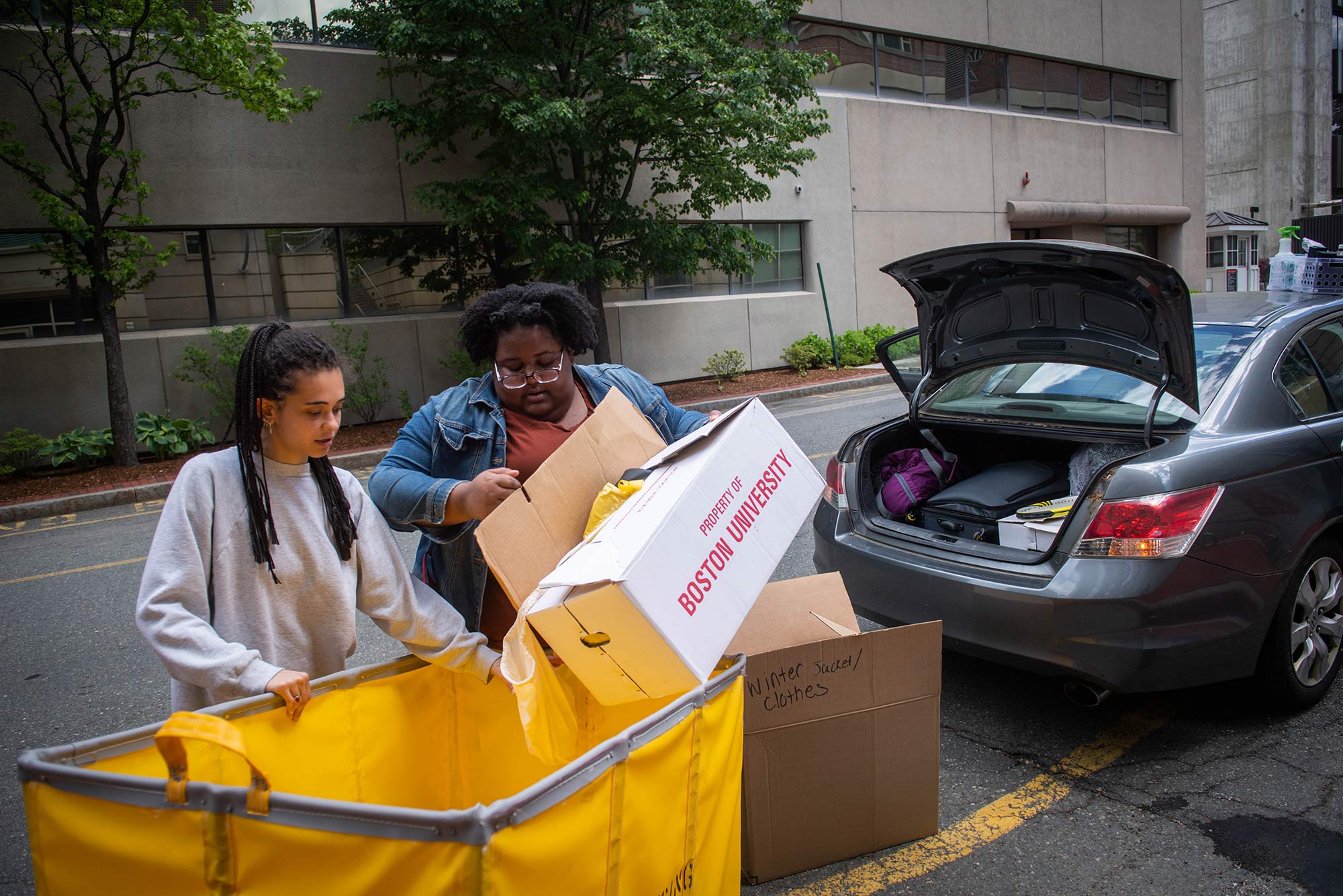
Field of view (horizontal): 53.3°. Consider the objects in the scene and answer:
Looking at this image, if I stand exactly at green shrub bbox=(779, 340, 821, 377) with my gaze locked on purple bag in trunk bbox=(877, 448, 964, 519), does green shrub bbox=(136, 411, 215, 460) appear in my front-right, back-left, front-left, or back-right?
front-right

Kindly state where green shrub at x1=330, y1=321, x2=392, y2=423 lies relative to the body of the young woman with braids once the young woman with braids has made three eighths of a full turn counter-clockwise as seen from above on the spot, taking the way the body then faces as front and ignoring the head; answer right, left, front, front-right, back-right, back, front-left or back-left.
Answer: front

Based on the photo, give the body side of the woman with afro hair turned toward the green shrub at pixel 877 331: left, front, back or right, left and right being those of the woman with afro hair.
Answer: back

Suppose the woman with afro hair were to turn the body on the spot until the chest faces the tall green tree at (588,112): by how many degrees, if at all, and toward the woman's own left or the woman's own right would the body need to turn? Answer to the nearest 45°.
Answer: approximately 180°

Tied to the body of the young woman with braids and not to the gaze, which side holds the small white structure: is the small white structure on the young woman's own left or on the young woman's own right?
on the young woman's own left

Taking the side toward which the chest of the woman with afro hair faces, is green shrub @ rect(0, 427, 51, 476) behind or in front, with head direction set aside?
behind

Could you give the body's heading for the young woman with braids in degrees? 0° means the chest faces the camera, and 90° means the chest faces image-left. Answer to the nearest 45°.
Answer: approximately 315°

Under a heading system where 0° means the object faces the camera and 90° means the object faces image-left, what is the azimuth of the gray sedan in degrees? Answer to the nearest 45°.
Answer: approximately 225°

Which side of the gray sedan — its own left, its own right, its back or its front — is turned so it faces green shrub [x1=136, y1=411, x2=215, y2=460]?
left

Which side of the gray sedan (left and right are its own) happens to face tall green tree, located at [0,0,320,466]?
left

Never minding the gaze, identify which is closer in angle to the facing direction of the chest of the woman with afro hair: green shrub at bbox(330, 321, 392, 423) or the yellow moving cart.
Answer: the yellow moving cart

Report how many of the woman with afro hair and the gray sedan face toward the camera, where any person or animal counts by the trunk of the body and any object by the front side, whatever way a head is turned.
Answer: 1

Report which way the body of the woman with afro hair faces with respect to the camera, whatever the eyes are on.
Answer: toward the camera

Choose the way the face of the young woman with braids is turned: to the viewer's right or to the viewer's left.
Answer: to the viewer's right
